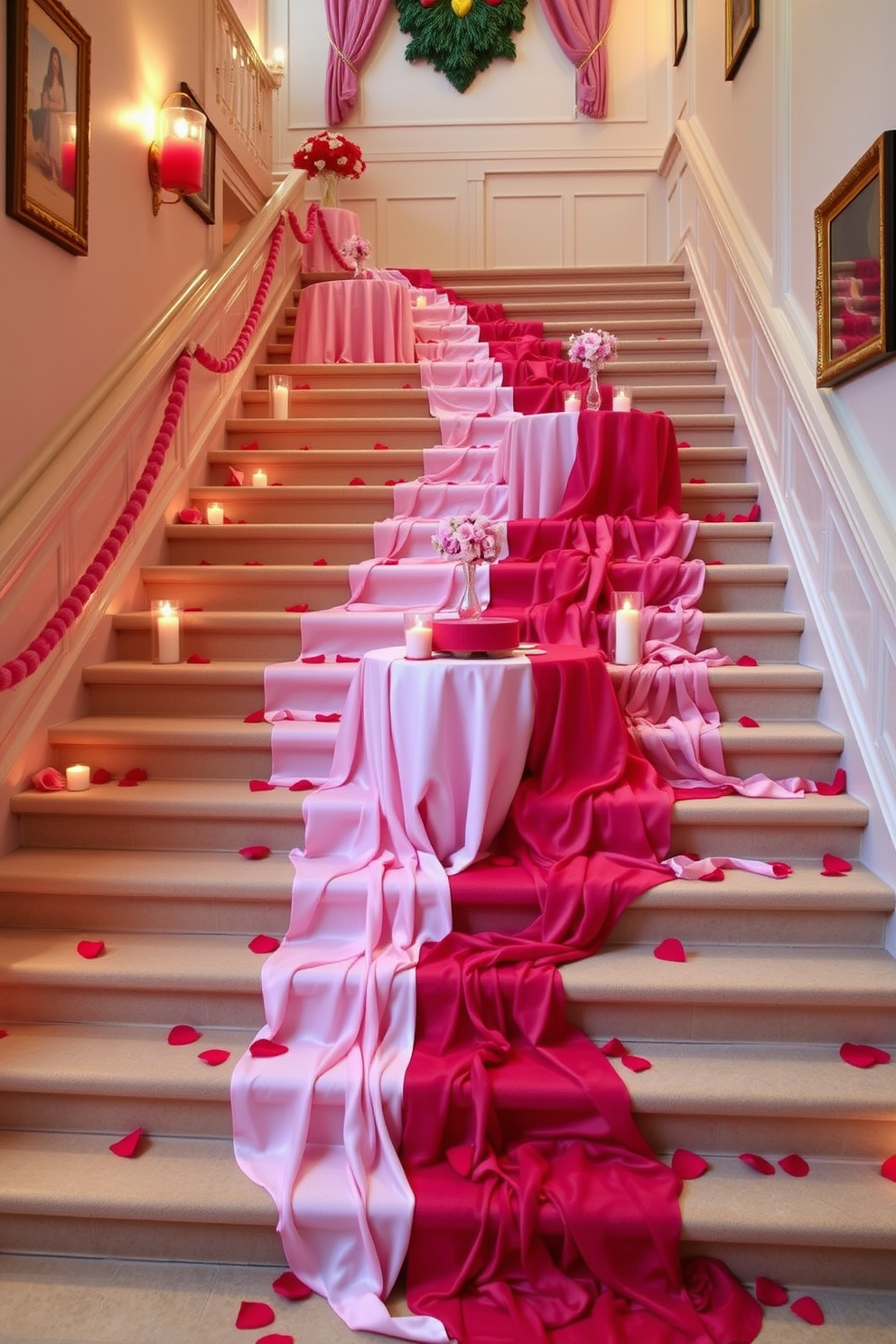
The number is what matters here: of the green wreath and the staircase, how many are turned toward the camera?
2

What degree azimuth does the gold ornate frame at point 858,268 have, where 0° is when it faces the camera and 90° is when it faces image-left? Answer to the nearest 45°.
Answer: approximately 45°

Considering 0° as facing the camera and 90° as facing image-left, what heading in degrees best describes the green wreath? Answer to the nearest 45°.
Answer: approximately 0°

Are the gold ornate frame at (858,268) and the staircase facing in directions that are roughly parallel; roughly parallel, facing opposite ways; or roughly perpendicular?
roughly perpendicular

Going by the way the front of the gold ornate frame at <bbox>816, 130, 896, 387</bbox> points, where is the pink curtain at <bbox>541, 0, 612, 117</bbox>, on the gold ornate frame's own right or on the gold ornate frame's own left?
on the gold ornate frame's own right

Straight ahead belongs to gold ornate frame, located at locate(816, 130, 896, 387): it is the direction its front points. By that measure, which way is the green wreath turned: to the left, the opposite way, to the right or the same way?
to the left

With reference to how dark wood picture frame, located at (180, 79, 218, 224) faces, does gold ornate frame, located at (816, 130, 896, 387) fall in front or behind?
in front
